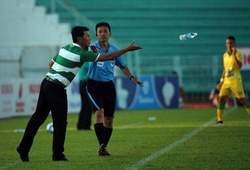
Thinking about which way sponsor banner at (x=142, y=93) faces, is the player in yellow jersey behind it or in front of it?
in front

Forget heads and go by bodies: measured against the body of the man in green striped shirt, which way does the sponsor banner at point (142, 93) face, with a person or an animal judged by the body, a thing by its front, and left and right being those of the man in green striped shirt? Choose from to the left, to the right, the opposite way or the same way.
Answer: to the right

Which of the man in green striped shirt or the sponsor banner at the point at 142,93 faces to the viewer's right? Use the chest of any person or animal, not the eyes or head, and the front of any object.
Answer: the man in green striped shirt

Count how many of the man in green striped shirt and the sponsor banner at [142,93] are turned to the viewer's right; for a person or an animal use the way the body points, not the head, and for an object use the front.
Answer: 1

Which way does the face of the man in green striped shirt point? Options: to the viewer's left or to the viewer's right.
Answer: to the viewer's right

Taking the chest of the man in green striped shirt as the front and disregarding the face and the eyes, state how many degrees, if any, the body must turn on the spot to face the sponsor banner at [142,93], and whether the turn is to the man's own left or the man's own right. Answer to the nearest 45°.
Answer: approximately 90° to the man's own left

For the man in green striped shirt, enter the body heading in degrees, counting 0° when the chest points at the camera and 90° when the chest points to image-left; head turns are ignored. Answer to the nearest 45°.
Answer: approximately 270°

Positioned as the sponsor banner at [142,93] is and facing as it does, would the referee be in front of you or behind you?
in front
